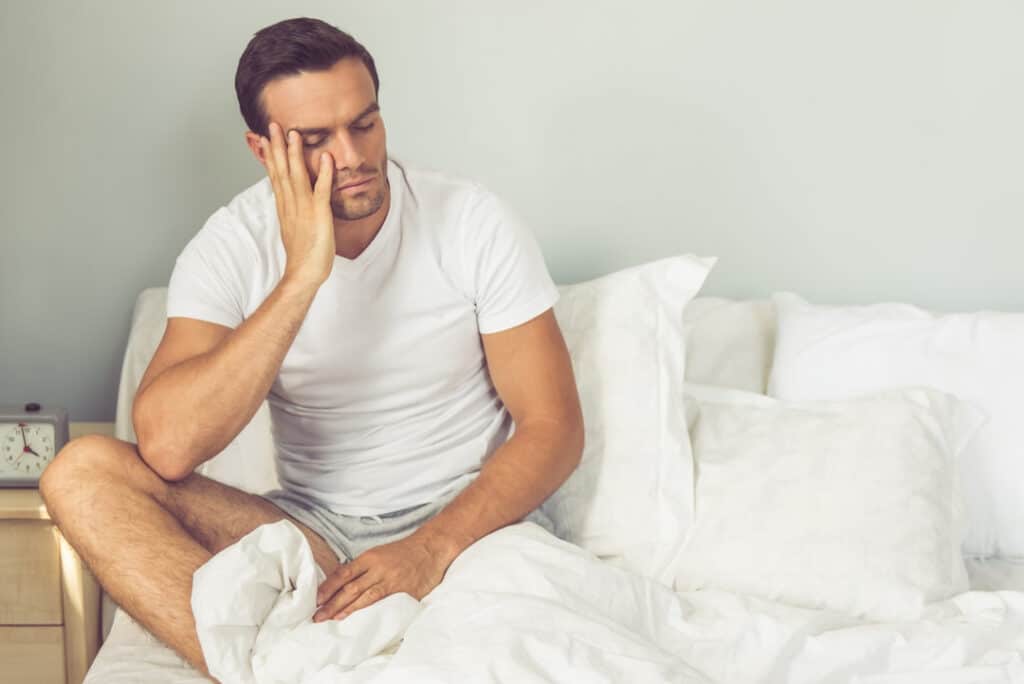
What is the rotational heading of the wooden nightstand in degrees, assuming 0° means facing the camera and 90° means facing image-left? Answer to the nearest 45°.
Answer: approximately 0°

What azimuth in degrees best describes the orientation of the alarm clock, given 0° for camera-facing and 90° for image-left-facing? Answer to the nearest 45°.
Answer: approximately 0°

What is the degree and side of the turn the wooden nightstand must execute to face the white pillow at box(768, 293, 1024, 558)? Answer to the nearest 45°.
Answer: approximately 90° to its left

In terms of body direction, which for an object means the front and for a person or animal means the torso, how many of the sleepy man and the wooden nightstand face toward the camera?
2

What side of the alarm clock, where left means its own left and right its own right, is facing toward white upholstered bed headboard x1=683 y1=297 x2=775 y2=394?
left

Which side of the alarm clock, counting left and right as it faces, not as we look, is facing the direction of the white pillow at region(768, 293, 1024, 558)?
left

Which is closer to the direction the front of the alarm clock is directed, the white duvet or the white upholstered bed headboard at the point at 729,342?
the white duvet

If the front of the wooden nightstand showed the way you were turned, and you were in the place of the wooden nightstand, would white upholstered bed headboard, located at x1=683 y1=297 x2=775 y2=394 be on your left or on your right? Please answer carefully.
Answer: on your left
